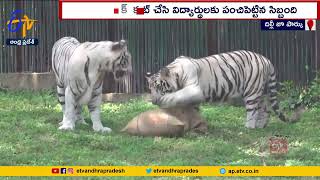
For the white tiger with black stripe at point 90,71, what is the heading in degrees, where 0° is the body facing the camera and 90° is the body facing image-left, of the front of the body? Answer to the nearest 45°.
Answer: approximately 315°

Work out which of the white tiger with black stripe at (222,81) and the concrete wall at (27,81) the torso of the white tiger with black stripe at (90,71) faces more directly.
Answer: the white tiger with black stripe

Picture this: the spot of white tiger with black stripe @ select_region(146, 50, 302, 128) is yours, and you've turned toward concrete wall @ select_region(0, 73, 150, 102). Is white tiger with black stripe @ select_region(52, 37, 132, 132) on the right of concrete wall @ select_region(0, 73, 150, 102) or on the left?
left

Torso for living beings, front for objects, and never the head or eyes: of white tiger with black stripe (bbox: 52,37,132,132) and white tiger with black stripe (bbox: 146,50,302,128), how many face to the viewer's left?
1

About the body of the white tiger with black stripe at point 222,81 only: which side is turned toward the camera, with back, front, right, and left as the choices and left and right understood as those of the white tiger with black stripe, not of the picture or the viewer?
left

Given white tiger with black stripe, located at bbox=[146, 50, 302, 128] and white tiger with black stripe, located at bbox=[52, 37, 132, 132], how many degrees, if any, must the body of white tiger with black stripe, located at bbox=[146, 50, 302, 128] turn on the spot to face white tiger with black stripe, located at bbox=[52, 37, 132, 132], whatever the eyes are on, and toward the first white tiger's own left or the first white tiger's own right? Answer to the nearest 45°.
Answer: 0° — it already faces it

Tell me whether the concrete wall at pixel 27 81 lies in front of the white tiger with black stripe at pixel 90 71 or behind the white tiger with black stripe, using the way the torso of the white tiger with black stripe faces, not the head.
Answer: behind
